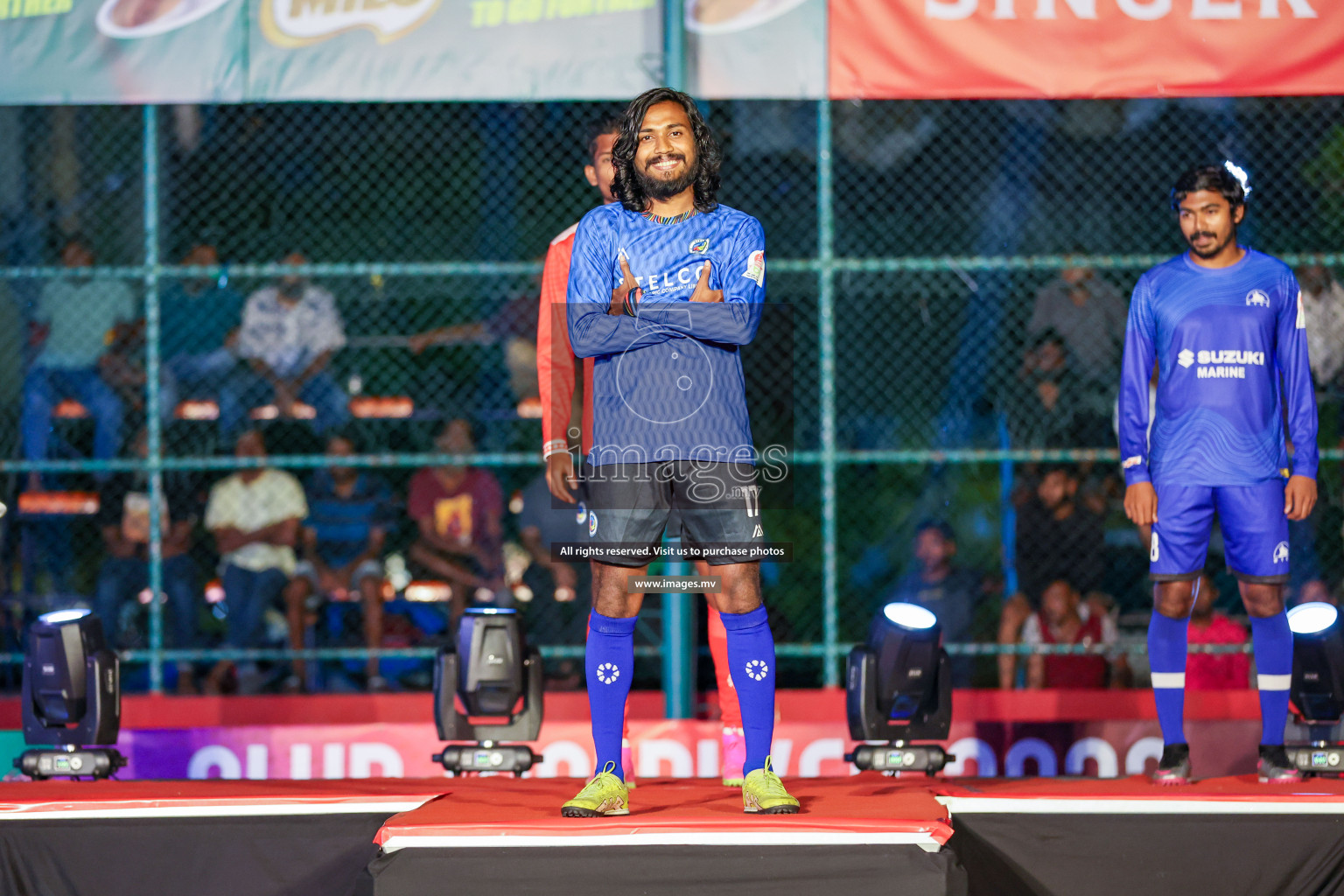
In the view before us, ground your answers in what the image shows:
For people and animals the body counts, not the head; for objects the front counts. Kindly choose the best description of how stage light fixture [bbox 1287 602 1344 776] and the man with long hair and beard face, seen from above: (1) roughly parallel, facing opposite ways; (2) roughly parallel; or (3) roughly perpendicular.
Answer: roughly parallel

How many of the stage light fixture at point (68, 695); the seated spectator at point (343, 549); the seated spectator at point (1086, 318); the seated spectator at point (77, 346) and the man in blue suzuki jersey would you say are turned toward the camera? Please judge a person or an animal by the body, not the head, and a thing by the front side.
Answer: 5

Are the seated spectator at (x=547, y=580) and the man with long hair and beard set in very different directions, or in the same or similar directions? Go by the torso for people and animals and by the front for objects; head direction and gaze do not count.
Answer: same or similar directions

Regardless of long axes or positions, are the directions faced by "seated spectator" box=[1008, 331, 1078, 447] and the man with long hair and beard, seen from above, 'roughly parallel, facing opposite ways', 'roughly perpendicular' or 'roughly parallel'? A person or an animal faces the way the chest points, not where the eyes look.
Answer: roughly parallel

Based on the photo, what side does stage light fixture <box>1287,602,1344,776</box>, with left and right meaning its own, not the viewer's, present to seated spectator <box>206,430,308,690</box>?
right

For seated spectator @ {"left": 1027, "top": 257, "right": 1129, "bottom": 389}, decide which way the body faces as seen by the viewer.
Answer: toward the camera

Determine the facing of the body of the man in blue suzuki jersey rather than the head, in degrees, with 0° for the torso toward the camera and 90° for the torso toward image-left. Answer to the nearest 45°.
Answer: approximately 0°

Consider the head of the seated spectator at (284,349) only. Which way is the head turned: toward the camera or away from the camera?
toward the camera

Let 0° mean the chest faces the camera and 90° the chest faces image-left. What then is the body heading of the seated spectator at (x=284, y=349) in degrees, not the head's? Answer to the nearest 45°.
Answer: approximately 0°

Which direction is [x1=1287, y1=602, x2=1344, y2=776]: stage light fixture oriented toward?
toward the camera

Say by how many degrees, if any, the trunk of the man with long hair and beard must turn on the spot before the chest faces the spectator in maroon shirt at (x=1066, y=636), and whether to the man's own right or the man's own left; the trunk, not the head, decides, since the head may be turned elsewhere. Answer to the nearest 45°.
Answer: approximately 135° to the man's own left

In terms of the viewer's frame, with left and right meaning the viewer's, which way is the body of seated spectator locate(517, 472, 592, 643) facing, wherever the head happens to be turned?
facing the viewer

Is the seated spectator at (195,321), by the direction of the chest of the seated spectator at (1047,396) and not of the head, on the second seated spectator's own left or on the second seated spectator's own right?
on the second seated spectator's own right

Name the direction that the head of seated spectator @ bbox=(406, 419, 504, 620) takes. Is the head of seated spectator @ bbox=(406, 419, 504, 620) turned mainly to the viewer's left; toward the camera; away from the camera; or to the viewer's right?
toward the camera

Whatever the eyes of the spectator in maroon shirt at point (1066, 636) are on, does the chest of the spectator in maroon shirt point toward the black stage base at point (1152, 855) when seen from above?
yes

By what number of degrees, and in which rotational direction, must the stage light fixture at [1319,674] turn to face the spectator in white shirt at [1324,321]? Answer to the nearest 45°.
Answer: approximately 180°
